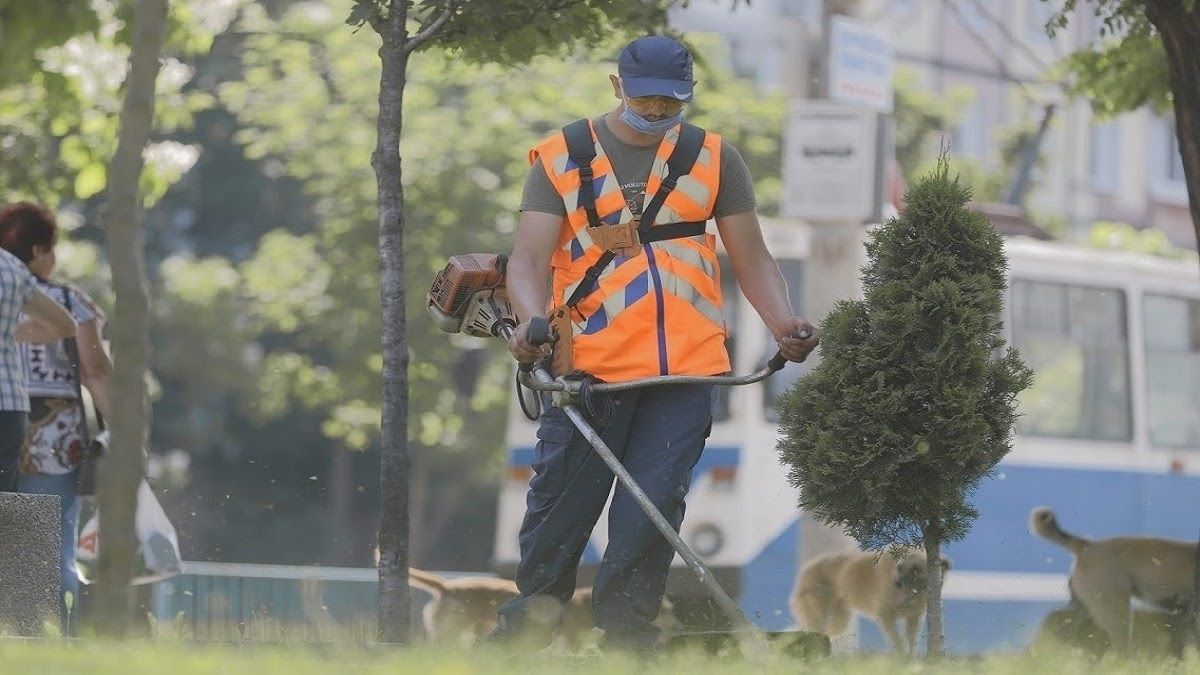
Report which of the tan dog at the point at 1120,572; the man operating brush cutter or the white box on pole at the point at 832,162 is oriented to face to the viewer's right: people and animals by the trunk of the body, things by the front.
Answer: the tan dog

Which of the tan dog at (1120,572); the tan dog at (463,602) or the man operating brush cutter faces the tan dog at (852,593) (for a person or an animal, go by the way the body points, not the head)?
the tan dog at (463,602)

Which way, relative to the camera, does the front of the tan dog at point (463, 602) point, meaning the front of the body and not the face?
to the viewer's right

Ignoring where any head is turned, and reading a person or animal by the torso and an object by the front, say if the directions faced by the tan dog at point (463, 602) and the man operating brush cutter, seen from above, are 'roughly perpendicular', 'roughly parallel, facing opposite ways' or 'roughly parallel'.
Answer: roughly perpendicular

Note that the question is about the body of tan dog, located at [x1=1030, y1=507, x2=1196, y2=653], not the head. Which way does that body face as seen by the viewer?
to the viewer's right

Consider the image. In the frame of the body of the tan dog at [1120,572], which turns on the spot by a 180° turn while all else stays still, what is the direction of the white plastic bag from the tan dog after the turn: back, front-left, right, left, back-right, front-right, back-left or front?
front-left
